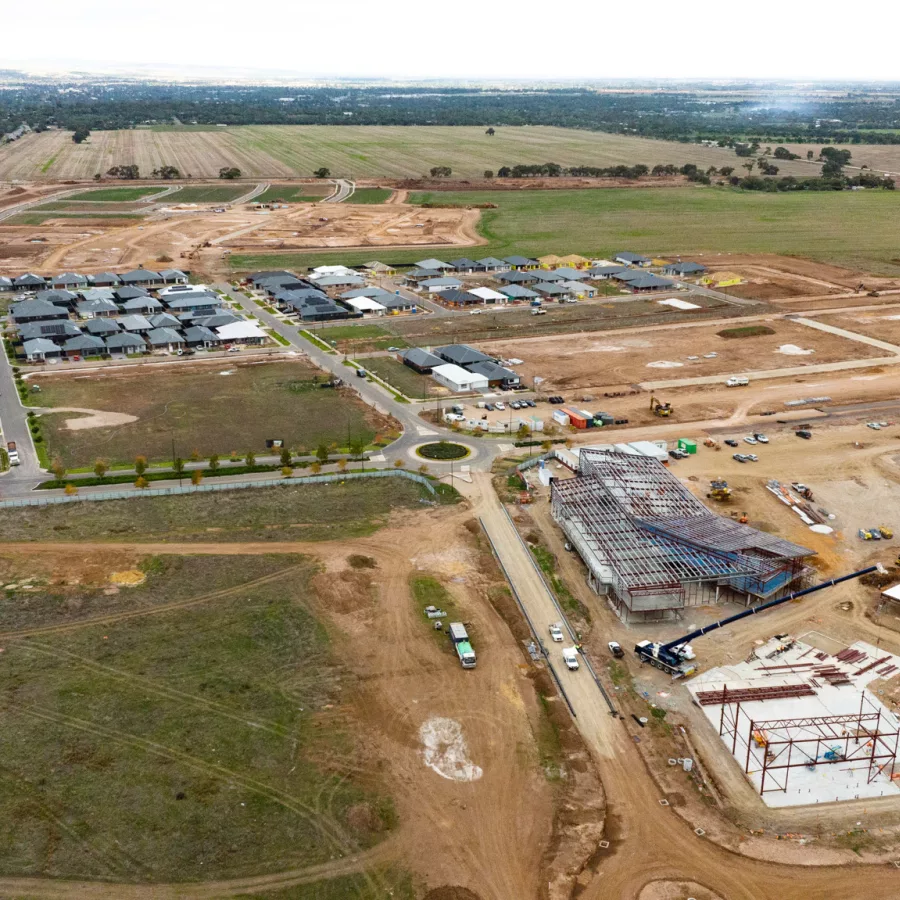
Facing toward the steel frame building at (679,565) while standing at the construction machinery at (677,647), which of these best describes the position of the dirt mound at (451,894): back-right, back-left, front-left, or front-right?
back-left

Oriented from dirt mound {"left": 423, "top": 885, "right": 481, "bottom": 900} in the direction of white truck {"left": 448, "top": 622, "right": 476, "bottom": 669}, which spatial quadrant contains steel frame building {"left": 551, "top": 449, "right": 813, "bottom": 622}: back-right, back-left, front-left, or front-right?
front-right

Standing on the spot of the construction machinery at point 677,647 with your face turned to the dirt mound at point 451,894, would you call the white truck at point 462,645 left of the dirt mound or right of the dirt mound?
right

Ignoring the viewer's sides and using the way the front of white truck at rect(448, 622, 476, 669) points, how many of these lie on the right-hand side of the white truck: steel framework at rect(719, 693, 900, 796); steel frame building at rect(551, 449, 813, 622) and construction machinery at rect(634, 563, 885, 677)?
0

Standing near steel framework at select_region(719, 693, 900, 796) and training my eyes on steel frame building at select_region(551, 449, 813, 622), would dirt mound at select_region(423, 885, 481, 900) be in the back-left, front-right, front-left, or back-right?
back-left

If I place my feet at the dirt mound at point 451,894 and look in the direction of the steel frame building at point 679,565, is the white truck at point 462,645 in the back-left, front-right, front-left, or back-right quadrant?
front-left

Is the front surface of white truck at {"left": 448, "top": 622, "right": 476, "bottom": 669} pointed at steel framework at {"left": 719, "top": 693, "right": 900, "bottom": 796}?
no

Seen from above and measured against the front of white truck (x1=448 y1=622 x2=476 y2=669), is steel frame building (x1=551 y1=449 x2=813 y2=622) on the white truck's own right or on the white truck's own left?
on the white truck's own left

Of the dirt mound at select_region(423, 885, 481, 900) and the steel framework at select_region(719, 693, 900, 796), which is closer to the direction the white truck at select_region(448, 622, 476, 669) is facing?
the dirt mound

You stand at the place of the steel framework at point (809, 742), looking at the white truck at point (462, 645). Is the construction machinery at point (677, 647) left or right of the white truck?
right

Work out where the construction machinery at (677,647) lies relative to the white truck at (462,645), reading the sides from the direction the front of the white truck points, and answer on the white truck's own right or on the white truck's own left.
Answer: on the white truck's own left

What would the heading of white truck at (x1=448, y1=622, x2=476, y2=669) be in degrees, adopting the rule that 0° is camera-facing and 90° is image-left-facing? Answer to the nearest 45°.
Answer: approximately 0°

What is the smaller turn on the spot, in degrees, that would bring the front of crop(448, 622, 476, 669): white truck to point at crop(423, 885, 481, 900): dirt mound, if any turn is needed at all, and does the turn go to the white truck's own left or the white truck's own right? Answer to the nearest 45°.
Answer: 0° — it already faces it

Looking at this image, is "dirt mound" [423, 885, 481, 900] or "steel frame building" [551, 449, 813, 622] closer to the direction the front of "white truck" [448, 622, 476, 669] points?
the dirt mound
